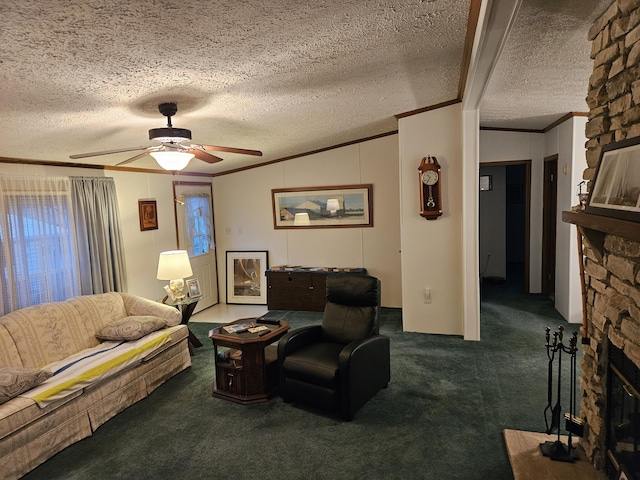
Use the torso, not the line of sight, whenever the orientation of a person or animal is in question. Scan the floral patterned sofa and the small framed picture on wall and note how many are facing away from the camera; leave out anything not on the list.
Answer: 0

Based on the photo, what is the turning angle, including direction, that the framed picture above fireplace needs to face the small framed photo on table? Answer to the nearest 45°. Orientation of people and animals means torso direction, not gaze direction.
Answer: approximately 45° to its right

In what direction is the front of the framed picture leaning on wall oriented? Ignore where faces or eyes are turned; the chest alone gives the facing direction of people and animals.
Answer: toward the camera

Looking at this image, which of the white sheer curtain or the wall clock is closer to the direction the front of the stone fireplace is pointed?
the white sheer curtain

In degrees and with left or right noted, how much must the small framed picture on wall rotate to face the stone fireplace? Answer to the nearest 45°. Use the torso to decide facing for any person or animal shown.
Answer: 0° — it already faces it

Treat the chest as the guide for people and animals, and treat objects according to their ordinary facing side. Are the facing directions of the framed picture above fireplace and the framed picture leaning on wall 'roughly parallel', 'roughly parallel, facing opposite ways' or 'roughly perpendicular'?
roughly perpendicular

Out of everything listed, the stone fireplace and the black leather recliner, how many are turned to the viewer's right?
0

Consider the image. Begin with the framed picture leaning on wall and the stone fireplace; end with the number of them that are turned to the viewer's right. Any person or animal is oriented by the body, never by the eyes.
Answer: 0

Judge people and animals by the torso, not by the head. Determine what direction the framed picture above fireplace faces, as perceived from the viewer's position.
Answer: facing the viewer and to the left of the viewer

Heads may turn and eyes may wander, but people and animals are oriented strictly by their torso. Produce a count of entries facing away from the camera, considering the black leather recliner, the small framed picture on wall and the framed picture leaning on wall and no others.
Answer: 0
